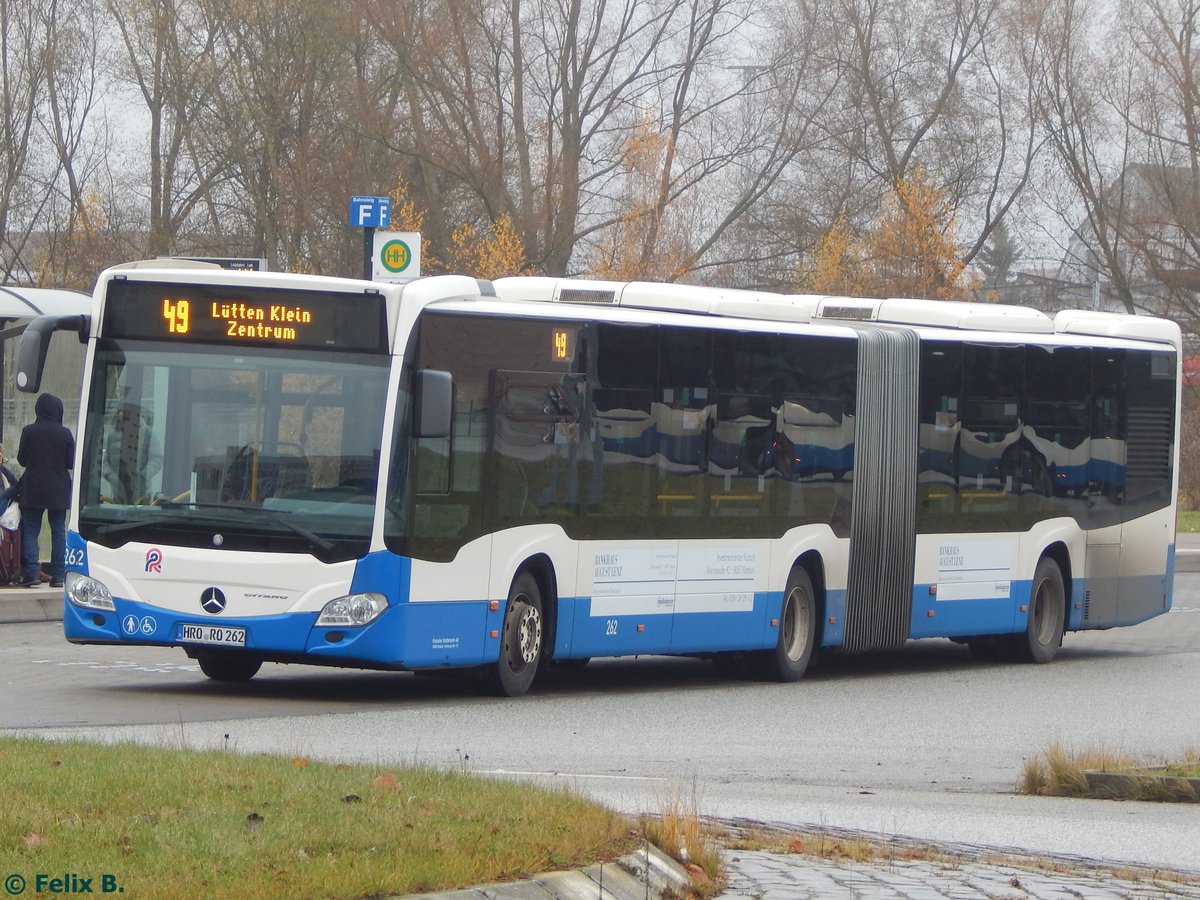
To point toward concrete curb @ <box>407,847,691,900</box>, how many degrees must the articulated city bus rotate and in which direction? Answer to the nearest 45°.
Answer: approximately 45° to its left

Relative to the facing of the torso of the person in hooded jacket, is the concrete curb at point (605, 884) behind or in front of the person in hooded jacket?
behind

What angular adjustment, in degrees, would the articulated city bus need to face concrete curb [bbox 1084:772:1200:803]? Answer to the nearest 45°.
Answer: approximately 90° to its left

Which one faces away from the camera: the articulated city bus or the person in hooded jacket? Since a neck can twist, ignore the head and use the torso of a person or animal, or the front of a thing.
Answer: the person in hooded jacket

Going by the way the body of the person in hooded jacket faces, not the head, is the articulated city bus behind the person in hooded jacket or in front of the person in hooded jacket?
behind

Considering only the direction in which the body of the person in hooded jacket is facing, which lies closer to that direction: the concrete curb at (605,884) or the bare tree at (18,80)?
the bare tree

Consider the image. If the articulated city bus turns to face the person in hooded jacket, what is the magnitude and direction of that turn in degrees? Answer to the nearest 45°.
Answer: approximately 90° to its right

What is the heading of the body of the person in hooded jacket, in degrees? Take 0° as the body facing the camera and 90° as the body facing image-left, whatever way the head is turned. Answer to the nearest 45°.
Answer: approximately 180°

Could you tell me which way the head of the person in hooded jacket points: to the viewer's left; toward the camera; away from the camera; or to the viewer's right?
away from the camera

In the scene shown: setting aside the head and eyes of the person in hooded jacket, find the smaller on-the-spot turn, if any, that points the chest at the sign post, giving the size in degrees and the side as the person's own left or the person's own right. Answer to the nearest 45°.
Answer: approximately 90° to the person's own right

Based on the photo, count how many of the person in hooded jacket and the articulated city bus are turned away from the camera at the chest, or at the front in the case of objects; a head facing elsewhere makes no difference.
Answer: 1

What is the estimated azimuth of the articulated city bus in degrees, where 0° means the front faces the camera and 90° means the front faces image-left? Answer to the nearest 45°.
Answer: approximately 45°
